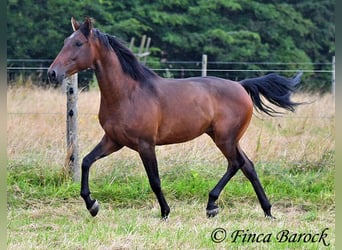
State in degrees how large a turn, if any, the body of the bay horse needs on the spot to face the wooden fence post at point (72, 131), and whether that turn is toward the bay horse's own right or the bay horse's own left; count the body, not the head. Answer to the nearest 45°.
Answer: approximately 45° to the bay horse's own right

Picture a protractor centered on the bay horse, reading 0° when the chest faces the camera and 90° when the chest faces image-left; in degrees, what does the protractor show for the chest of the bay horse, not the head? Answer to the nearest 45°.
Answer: approximately 90°
